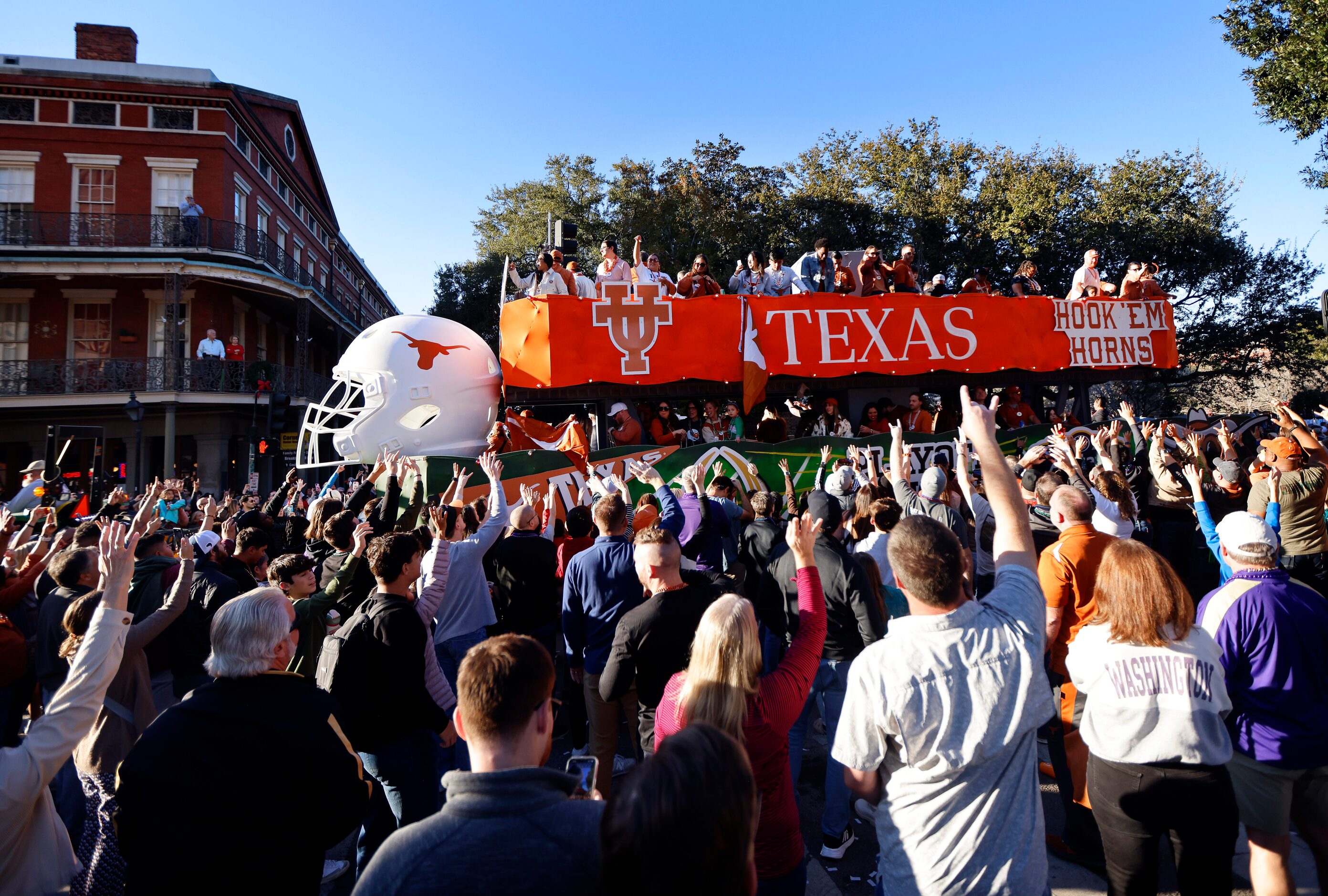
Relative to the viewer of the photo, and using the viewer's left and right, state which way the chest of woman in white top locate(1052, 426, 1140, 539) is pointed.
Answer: facing away from the viewer and to the left of the viewer

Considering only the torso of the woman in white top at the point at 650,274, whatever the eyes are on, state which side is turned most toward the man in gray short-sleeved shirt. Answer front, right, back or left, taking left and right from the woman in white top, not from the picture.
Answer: front

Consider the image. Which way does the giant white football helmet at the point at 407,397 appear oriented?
to the viewer's left

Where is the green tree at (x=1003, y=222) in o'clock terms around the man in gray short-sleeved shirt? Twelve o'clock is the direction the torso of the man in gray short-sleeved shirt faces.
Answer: The green tree is roughly at 12 o'clock from the man in gray short-sleeved shirt.

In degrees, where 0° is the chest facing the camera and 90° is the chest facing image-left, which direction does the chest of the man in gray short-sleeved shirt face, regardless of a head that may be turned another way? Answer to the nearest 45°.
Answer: approximately 180°

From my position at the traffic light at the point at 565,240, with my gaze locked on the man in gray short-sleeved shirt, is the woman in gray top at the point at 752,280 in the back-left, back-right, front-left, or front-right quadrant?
front-left

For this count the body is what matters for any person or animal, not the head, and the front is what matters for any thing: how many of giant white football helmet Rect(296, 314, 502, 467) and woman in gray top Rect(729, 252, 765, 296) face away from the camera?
0

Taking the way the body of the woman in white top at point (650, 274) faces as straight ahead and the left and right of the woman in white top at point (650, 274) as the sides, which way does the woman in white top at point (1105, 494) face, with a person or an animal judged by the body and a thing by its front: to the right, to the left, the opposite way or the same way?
the opposite way

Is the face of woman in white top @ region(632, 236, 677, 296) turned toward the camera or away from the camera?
toward the camera

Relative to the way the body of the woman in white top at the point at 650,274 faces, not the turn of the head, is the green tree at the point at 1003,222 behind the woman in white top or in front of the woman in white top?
behind

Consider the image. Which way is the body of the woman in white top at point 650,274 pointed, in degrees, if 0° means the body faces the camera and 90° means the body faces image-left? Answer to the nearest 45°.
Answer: approximately 0°

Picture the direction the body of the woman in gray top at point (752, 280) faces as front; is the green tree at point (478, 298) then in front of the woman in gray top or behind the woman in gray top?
behind

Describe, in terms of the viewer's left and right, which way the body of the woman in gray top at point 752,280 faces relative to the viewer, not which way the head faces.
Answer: facing the viewer

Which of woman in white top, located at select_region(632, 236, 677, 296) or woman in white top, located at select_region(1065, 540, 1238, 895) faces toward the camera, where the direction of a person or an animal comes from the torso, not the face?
woman in white top, located at select_region(632, 236, 677, 296)

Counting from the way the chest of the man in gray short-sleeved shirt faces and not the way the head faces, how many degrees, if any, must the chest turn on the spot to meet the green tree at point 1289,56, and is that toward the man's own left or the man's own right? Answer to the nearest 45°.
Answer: approximately 45° to the man's own right

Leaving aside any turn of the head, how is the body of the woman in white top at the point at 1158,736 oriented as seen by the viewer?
away from the camera
